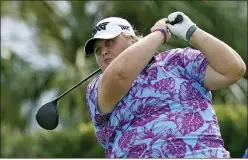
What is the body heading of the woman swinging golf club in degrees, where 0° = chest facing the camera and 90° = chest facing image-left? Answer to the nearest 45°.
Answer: approximately 0°

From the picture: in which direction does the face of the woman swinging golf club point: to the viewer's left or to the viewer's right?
to the viewer's left
